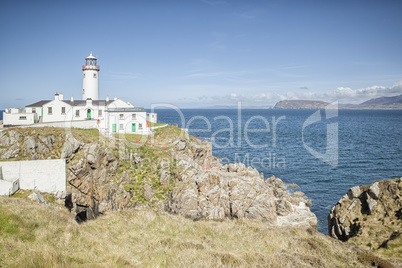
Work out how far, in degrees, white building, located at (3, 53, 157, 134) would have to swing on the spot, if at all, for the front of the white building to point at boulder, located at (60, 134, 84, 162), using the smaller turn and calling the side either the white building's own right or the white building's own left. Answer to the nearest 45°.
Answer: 0° — it already faces it

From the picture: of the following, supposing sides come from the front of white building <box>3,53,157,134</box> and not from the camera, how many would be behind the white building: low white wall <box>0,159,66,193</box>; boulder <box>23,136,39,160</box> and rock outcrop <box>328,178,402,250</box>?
0

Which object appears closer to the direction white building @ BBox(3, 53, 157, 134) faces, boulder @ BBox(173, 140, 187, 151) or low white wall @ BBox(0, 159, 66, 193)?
the low white wall

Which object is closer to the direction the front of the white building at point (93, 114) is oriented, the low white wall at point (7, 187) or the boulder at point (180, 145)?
the low white wall

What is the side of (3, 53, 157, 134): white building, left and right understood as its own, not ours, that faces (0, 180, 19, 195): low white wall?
front

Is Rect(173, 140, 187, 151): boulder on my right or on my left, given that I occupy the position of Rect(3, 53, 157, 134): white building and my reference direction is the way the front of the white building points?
on my left

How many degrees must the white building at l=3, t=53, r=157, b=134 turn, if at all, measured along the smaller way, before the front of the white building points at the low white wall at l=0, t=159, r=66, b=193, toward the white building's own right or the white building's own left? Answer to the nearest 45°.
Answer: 0° — it already faces it

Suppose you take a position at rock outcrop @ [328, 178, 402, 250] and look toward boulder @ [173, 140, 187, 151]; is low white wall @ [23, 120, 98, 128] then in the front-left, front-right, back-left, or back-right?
front-left

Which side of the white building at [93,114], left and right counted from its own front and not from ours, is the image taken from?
front

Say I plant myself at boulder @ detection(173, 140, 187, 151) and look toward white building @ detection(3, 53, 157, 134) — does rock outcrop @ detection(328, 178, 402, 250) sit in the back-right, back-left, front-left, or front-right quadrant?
back-left
